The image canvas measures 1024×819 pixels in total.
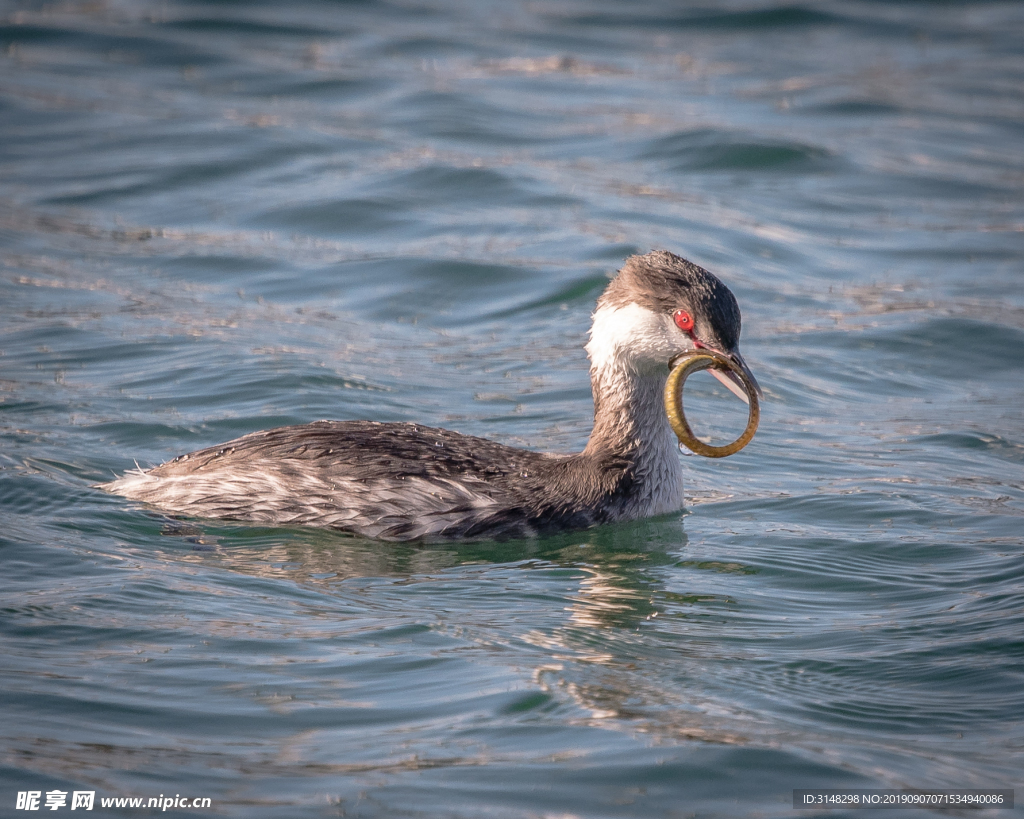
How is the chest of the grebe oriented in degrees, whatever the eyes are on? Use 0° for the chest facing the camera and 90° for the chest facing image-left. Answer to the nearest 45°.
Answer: approximately 270°
